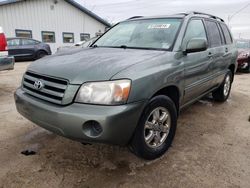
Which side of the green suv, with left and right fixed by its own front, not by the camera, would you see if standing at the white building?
right

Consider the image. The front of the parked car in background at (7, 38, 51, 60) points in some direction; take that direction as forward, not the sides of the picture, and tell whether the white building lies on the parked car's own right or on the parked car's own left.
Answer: on the parked car's own right

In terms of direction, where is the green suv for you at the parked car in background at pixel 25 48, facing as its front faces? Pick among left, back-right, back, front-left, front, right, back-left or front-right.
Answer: left

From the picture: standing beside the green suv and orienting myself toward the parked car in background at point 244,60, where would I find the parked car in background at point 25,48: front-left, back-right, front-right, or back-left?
front-left

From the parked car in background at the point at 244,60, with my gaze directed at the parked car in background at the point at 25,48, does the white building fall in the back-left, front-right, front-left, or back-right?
front-right

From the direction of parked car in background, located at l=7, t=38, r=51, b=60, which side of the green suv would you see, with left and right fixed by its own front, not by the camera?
right

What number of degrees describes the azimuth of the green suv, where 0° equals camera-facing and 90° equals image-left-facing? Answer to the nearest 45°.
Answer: approximately 45°

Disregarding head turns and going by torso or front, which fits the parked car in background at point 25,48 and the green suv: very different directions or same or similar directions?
same or similar directions

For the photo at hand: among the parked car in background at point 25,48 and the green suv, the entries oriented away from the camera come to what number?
0

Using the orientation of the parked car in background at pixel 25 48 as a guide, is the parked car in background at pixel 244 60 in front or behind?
behind

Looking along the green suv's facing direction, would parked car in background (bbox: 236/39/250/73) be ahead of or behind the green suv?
behind

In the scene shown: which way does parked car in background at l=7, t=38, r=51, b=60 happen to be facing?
to the viewer's left
